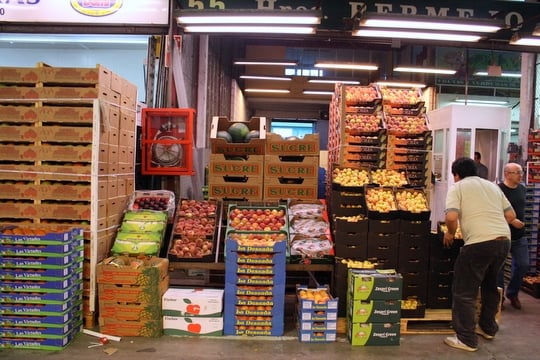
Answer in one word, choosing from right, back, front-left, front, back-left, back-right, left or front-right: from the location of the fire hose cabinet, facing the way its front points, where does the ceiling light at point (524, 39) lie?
left

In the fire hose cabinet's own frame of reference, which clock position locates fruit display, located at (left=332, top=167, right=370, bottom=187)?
The fruit display is roughly at 10 o'clock from the fire hose cabinet.

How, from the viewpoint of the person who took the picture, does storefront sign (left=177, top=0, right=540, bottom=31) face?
facing the viewer

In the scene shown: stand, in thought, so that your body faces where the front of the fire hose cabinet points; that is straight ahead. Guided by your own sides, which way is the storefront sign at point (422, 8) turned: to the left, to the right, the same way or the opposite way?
the same way

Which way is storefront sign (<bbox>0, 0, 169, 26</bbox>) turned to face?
toward the camera

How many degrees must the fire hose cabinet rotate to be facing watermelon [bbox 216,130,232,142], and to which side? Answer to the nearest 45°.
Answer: approximately 90° to its left

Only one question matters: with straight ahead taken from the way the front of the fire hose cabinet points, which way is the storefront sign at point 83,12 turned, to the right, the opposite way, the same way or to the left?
the same way

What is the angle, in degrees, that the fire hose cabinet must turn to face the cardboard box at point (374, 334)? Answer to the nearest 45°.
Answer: approximately 45° to its left

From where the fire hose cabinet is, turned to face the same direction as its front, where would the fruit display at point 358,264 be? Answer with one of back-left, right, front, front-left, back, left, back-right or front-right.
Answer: front-left

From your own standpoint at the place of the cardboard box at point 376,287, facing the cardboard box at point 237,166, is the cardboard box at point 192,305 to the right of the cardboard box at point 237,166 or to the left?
left

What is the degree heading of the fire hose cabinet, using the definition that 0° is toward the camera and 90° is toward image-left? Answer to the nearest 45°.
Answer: approximately 0°
